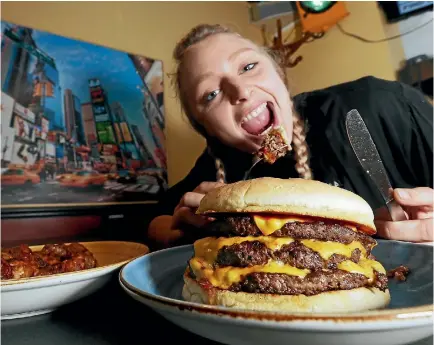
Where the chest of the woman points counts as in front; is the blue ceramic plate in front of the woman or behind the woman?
in front

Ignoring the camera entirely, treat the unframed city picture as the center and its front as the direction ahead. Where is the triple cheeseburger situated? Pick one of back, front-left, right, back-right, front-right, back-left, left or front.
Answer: front-right

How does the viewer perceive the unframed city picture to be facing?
facing the viewer and to the right of the viewer

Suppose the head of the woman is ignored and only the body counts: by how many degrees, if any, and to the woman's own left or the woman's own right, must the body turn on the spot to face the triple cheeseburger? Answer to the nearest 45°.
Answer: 0° — they already face it

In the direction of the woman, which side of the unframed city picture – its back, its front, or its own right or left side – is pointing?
front

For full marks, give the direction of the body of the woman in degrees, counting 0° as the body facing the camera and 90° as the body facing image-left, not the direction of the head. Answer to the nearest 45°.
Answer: approximately 0°

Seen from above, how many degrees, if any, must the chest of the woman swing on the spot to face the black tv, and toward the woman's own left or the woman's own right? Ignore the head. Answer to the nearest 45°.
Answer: approximately 135° to the woman's own left

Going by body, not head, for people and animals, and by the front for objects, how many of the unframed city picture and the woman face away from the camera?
0

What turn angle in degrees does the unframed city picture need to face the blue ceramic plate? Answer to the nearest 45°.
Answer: approximately 45° to its right
